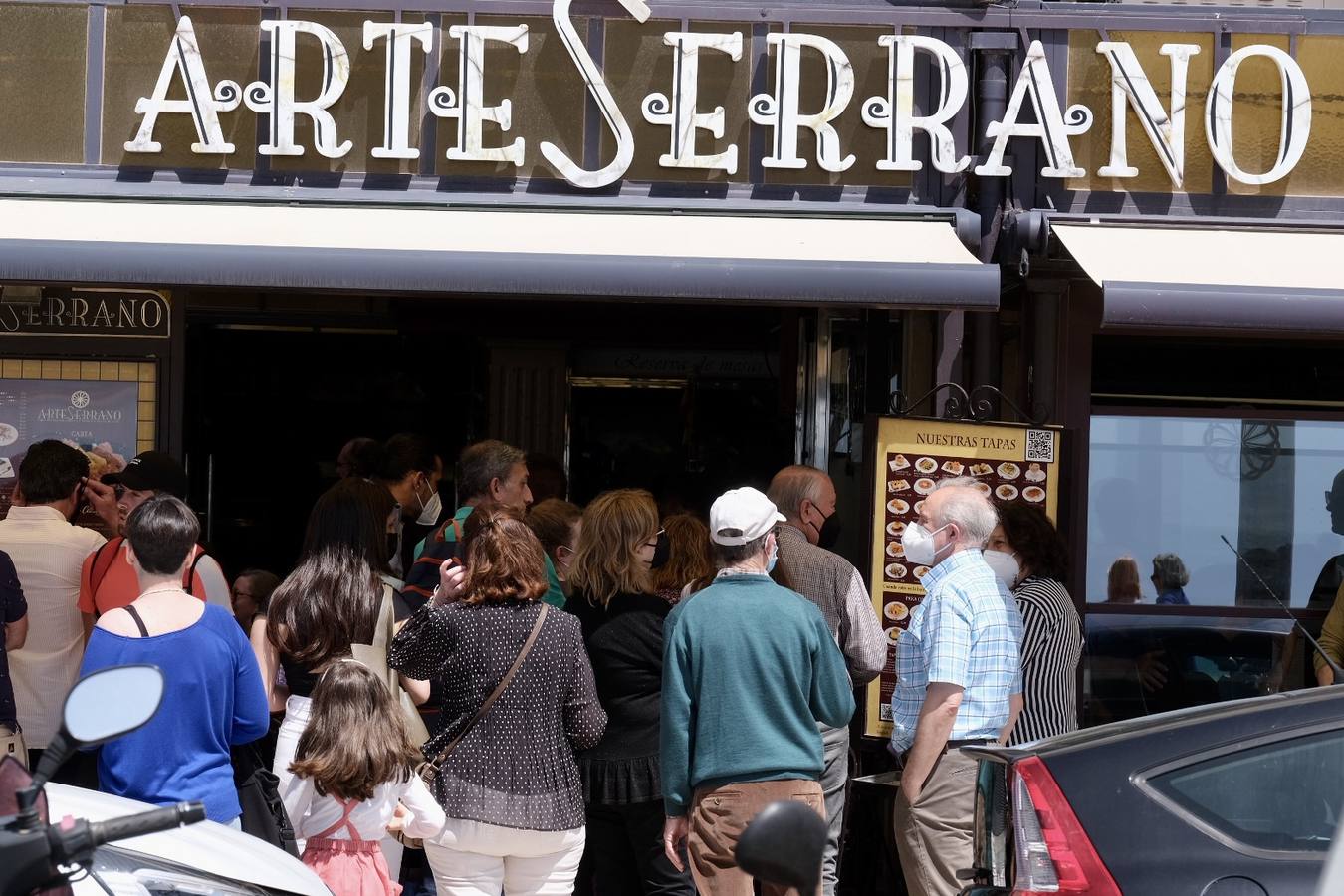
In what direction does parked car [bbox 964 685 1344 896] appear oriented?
to the viewer's right

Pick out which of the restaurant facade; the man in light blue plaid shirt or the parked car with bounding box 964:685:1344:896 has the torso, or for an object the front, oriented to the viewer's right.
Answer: the parked car

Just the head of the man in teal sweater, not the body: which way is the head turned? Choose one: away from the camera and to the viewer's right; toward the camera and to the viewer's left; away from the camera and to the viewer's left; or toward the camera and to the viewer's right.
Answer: away from the camera and to the viewer's right

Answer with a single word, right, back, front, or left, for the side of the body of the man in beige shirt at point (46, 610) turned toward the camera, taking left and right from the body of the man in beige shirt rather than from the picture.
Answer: back

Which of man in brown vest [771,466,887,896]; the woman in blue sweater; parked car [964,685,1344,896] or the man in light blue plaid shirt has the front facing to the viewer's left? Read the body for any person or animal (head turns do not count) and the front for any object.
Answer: the man in light blue plaid shirt

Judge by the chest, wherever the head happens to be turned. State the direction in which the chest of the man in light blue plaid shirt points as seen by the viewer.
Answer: to the viewer's left

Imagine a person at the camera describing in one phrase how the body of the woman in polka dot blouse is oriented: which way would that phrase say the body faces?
away from the camera

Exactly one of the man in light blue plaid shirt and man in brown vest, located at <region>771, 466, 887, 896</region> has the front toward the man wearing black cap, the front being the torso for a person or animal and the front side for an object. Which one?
the man in light blue plaid shirt

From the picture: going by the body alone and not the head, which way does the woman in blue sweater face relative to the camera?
away from the camera

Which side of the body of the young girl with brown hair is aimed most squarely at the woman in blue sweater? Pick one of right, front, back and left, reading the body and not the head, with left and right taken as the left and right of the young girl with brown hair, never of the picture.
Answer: left

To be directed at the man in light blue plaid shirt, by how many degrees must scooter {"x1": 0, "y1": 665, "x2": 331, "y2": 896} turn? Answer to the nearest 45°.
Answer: approximately 90° to its right
